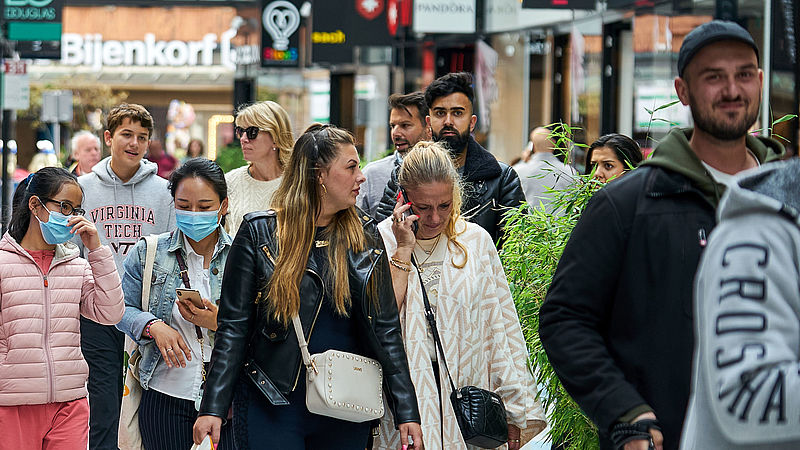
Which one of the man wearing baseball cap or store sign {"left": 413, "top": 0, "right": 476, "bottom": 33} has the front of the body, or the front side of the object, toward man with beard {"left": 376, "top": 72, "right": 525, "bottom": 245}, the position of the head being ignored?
the store sign

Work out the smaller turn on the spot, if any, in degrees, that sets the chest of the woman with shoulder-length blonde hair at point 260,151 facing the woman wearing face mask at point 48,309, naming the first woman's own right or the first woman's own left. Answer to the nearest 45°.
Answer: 0° — they already face them

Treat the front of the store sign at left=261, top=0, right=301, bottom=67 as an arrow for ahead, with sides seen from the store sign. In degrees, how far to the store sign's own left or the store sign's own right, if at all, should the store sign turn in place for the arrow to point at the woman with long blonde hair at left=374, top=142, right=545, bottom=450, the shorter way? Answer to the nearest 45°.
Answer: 0° — it already faces them

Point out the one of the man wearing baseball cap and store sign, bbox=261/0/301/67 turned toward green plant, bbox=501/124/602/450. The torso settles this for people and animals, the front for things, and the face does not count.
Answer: the store sign

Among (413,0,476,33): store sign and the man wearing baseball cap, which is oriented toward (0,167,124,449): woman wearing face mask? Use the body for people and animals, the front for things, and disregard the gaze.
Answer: the store sign

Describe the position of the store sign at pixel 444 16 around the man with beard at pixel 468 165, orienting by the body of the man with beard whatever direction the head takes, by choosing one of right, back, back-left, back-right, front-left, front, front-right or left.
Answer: back

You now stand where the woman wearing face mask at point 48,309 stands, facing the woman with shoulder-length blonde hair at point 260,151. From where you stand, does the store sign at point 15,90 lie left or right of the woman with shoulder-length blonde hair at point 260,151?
left

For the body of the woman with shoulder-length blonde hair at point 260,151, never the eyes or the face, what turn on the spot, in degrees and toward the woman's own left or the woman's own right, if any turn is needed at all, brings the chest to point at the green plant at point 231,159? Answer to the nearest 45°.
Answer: approximately 135° to the woman's own right
